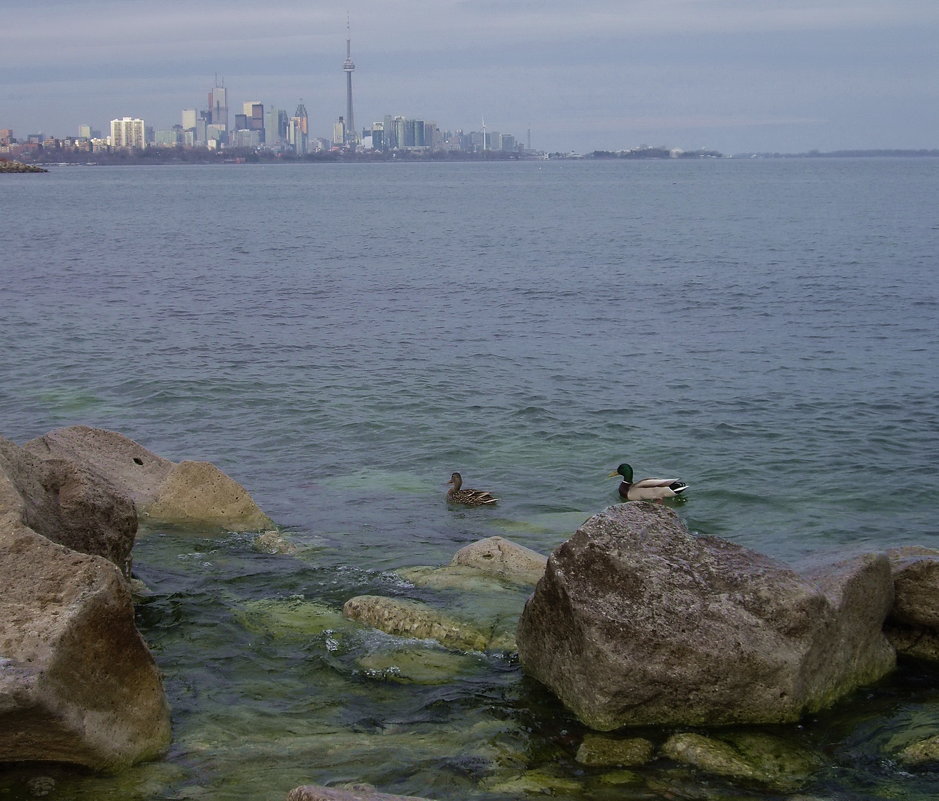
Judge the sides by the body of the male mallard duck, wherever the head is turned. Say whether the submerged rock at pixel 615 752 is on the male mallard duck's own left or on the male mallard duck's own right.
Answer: on the male mallard duck's own left

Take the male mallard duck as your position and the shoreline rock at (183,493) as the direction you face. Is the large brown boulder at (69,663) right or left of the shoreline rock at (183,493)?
left

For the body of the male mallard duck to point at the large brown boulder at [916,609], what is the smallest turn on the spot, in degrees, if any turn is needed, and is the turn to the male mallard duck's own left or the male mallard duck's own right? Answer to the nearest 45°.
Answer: approximately 90° to the male mallard duck's own left

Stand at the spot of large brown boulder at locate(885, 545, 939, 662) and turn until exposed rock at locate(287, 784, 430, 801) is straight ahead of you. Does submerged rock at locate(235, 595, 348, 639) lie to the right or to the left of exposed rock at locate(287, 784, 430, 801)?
right

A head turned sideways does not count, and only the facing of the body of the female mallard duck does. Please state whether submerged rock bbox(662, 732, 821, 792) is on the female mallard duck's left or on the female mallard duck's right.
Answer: on the female mallard duck's left

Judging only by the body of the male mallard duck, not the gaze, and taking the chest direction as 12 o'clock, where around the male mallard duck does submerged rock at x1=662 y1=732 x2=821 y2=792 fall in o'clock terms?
The submerged rock is roughly at 9 o'clock from the male mallard duck.

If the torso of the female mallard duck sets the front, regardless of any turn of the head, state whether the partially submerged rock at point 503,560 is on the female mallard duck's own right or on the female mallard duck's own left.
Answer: on the female mallard duck's own left

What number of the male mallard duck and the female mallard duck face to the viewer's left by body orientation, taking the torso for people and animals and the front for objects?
2

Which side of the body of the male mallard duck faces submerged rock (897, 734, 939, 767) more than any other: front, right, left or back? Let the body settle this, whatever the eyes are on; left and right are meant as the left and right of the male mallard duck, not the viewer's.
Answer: left

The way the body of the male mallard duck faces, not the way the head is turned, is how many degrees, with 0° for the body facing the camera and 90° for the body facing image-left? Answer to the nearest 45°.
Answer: approximately 90°

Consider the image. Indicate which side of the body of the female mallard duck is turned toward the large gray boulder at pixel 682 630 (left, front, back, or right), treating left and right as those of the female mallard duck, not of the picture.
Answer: left

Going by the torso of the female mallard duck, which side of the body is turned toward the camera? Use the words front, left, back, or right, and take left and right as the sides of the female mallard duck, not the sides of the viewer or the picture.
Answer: left

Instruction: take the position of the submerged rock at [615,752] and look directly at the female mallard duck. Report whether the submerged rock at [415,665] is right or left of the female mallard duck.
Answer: left
